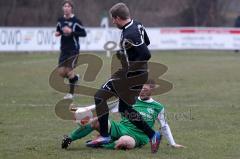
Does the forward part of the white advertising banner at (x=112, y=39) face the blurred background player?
yes

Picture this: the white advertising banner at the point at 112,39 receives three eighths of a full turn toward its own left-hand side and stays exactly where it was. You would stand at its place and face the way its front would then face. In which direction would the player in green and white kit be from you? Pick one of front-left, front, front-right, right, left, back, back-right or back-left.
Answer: back-right

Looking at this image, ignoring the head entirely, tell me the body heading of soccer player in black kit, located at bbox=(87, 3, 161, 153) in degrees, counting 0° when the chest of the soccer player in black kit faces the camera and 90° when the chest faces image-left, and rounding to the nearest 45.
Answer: approximately 90°

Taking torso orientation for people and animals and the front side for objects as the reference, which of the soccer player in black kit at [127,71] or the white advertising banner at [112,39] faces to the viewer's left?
the soccer player in black kit

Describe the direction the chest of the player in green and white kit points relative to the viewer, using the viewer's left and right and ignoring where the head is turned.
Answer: facing the viewer and to the left of the viewer

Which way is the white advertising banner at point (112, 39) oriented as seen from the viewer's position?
toward the camera

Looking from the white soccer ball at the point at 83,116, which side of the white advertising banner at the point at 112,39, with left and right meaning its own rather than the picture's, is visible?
front
